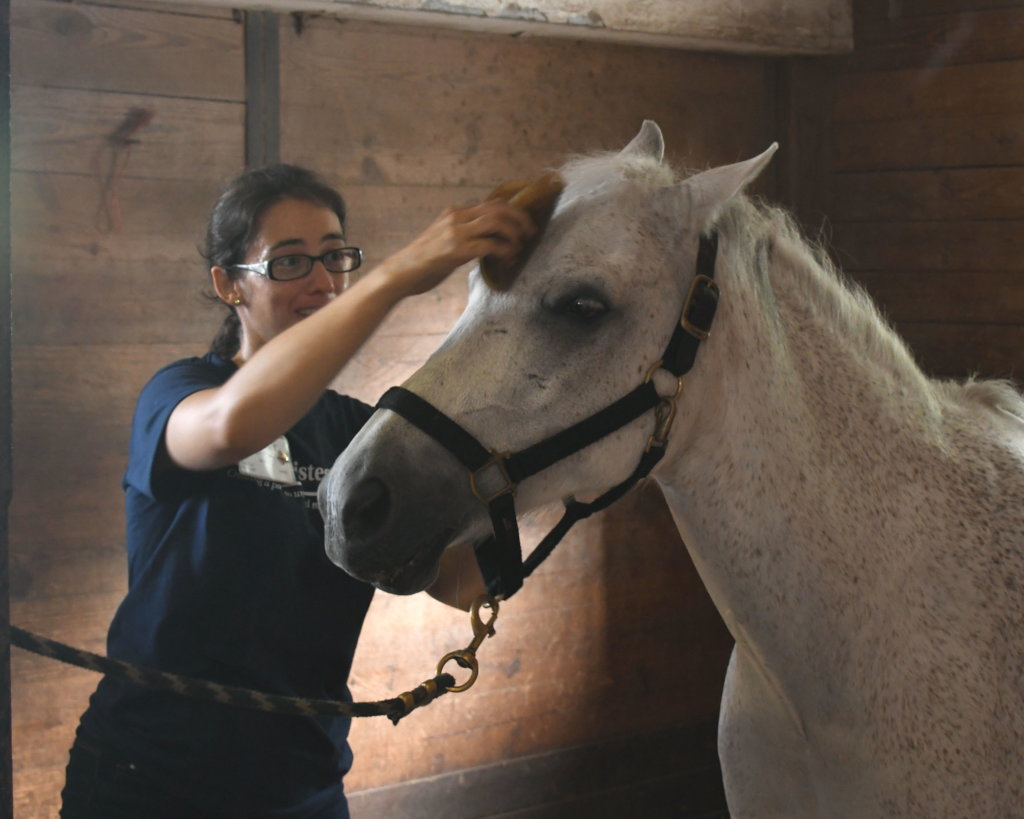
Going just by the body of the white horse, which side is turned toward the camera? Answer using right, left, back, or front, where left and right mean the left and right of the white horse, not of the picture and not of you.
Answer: left

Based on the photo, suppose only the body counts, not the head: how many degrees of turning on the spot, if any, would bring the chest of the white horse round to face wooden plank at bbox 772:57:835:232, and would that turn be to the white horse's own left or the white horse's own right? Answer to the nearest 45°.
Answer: approximately 90° to the white horse's own right

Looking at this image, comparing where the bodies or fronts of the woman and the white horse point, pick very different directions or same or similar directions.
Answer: very different directions

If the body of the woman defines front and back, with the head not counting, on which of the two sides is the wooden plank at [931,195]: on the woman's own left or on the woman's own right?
on the woman's own left

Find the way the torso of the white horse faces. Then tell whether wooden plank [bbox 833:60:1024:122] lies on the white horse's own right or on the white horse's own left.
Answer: on the white horse's own right

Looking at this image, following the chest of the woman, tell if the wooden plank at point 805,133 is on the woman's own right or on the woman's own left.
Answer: on the woman's own left

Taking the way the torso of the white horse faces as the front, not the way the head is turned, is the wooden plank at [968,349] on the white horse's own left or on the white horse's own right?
on the white horse's own right

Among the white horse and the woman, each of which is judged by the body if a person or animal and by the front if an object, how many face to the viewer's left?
1

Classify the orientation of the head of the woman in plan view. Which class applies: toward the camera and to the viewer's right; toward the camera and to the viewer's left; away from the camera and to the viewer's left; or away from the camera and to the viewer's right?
toward the camera and to the viewer's right

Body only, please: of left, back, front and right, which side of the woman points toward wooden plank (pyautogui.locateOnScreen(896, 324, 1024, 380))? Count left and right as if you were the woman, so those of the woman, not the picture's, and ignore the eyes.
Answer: left
